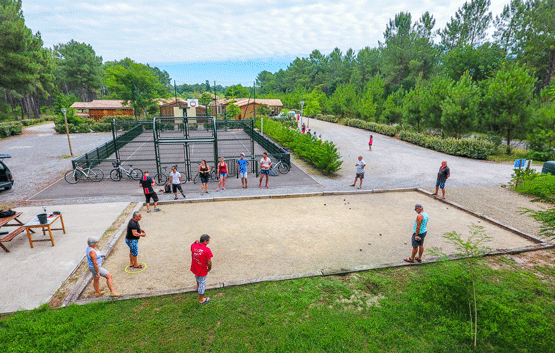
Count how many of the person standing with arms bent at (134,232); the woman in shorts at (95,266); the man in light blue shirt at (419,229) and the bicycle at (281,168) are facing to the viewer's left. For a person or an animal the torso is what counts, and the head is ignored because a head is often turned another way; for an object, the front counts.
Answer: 1

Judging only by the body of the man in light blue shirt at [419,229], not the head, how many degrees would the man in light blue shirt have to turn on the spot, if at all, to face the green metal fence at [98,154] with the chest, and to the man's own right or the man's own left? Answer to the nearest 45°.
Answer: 0° — they already face it

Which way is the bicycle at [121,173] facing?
to the viewer's left

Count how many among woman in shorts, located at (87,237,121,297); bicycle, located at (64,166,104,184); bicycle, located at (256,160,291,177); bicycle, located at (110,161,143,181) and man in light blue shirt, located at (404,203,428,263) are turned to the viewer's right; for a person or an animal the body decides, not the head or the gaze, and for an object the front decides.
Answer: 2

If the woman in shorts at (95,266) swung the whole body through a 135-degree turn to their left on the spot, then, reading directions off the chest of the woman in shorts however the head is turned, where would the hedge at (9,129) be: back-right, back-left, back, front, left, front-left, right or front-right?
front-right

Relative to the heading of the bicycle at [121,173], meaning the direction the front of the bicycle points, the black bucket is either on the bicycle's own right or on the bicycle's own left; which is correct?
on the bicycle's own left

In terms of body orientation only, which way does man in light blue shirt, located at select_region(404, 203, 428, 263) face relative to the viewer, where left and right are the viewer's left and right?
facing to the left of the viewer

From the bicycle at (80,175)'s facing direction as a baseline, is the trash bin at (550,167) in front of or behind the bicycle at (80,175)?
behind

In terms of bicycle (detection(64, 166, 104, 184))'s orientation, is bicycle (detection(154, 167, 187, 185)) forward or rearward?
rearward

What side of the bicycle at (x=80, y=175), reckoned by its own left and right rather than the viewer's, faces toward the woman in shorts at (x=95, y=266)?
left

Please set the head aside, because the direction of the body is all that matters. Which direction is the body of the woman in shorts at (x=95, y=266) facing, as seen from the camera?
to the viewer's right

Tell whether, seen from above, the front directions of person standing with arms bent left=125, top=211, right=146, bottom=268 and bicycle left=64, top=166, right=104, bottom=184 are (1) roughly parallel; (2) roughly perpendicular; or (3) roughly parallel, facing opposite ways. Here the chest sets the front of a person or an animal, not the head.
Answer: roughly parallel, facing opposite ways

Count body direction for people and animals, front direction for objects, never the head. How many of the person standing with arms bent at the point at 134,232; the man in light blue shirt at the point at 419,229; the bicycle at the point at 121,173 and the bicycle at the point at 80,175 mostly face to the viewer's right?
1

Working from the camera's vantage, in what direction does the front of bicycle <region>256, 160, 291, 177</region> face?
facing to the right of the viewer

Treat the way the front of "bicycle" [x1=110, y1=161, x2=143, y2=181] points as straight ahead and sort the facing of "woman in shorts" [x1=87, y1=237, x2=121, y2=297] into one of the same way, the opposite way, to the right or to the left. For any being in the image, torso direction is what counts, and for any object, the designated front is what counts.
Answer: the opposite way

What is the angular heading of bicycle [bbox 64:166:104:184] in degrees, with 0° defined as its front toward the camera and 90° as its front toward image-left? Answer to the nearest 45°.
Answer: approximately 90°
